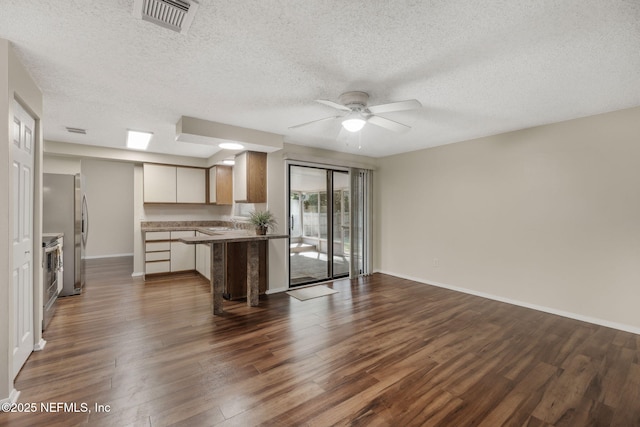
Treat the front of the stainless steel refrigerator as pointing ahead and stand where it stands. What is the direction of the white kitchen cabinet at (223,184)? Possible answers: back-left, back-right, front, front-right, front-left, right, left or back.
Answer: front

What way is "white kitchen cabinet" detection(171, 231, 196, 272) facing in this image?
toward the camera

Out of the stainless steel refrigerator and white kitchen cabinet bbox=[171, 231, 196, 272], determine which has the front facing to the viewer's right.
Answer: the stainless steel refrigerator

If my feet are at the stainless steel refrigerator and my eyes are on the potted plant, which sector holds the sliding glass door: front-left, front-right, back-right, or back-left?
front-left

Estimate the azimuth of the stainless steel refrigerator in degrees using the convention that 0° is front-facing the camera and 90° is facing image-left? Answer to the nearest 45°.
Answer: approximately 270°

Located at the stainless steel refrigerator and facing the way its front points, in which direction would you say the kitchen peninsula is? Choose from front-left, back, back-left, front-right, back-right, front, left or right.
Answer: front-right
